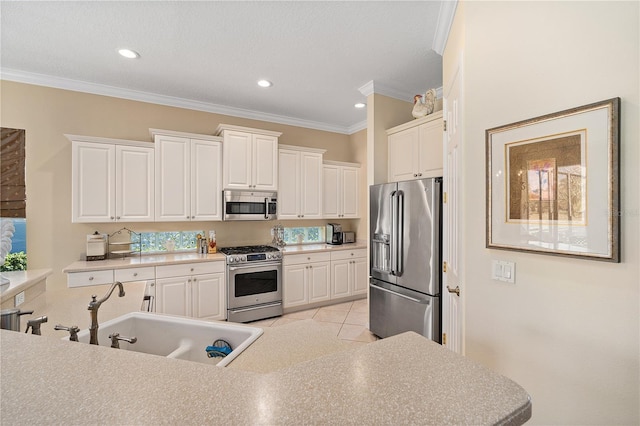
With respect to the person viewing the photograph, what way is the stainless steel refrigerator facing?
facing the viewer and to the left of the viewer

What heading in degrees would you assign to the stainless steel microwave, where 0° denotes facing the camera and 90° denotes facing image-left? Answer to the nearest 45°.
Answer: approximately 0°

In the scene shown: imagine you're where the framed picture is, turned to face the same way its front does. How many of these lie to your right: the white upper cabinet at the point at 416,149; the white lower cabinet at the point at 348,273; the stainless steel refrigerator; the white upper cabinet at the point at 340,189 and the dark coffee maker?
5

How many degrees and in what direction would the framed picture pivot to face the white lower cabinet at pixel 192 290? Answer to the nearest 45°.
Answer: approximately 45° to its right

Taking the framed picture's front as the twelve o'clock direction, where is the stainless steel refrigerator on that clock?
The stainless steel refrigerator is roughly at 3 o'clock from the framed picture.

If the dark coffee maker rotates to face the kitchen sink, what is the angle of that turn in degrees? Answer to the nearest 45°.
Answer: approximately 45° to its right

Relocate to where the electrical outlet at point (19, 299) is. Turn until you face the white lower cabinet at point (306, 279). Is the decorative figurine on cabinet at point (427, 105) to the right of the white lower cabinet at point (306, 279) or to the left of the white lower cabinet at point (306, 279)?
right

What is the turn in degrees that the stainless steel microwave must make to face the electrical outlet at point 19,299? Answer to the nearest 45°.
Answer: approximately 45° to its right

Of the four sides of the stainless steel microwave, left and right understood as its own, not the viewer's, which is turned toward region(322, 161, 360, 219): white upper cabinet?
left

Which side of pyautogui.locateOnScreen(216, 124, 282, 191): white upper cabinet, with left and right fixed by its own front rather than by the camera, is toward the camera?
front

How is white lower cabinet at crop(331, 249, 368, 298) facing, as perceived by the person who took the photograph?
facing the viewer and to the right of the viewer

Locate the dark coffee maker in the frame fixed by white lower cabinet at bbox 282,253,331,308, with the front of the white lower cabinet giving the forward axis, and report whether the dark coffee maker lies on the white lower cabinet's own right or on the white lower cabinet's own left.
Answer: on the white lower cabinet's own left
